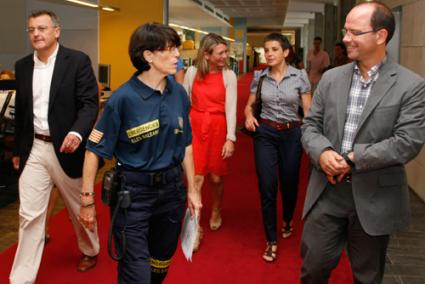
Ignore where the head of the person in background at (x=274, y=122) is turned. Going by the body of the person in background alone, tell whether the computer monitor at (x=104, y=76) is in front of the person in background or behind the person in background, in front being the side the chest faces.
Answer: behind

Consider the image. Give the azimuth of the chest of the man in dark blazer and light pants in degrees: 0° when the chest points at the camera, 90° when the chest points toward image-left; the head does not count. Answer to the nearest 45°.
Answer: approximately 45°

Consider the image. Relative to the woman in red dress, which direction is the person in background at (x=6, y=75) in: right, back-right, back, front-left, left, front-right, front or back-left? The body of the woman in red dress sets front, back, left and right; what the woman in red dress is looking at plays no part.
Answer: back-right

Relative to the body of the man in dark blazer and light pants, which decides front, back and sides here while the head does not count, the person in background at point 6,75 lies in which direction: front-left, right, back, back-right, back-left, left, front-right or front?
back-right

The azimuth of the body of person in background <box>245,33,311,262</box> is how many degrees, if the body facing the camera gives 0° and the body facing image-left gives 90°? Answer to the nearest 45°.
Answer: approximately 0°

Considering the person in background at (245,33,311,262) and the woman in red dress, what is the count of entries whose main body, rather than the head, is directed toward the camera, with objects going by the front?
2
